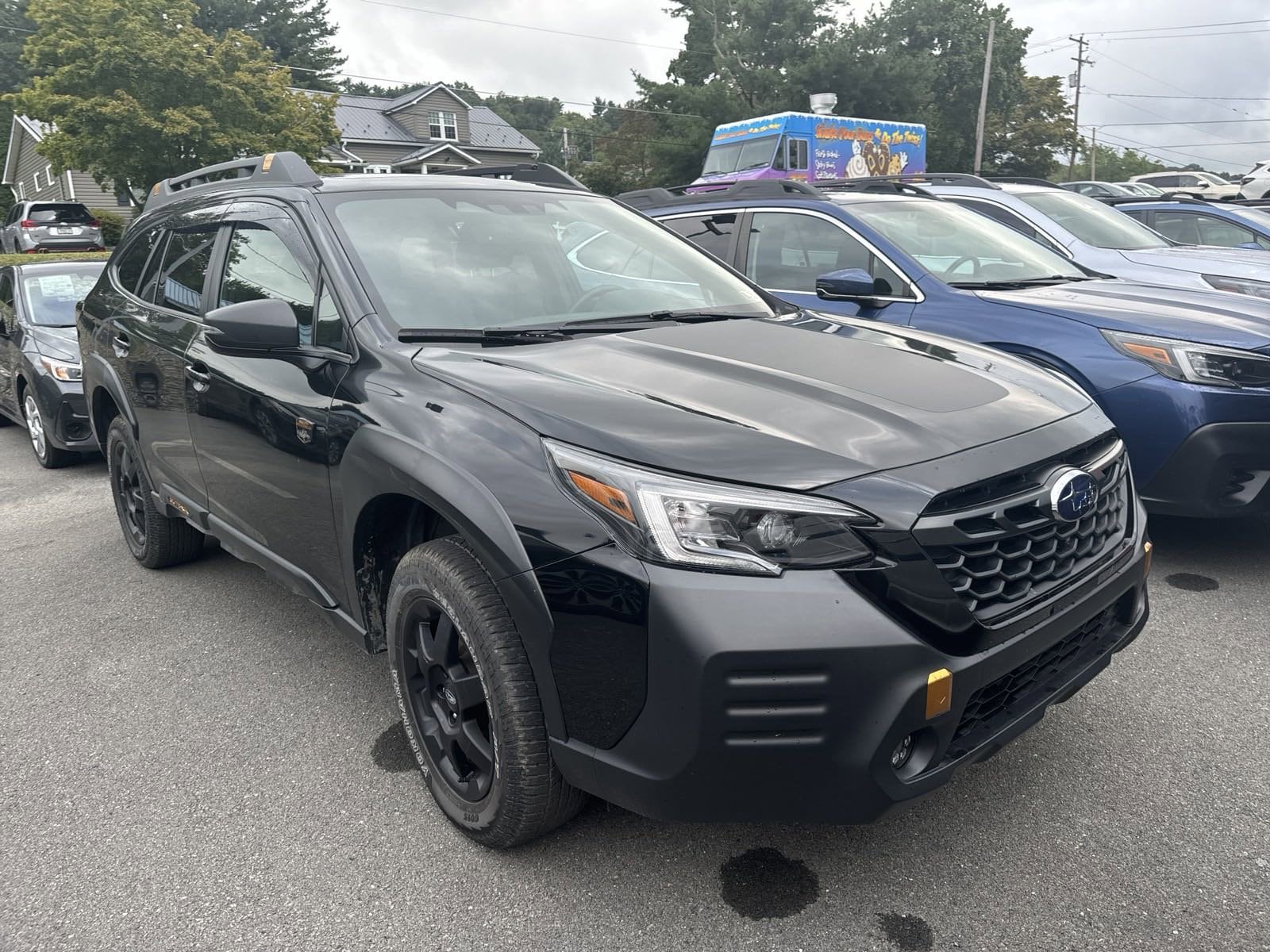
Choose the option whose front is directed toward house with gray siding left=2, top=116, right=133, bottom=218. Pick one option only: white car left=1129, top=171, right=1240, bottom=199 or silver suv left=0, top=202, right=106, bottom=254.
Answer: the silver suv

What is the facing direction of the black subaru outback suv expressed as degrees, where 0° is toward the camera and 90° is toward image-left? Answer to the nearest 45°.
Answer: approximately 315°

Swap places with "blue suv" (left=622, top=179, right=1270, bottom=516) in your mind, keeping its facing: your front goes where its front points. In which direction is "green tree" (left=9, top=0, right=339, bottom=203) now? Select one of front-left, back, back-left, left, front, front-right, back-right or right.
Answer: back

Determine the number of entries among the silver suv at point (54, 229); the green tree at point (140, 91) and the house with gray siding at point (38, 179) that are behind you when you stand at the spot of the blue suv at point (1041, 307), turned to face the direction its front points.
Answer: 3

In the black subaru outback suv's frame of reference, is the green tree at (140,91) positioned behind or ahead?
behind

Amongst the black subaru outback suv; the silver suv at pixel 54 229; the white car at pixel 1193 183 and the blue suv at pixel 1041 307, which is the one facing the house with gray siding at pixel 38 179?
the silver suv

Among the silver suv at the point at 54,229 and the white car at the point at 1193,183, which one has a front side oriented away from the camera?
the silver suv

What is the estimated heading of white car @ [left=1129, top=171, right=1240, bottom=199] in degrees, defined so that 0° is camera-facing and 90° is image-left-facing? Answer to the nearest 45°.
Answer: approximately 315°

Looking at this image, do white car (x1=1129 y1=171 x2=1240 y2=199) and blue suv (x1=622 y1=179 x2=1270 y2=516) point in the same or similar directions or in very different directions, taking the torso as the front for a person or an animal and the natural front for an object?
same or similar directions

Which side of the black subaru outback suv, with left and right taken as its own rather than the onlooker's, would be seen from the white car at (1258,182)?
left

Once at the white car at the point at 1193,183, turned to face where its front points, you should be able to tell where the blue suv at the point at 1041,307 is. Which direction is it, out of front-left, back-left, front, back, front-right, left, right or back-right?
front-right

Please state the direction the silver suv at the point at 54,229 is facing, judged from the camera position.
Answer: facing away from the viewer

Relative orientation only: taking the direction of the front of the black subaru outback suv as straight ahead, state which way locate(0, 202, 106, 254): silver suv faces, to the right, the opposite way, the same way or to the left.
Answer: the opposite way

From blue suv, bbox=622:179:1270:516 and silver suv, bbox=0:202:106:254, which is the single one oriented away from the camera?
the silver suv

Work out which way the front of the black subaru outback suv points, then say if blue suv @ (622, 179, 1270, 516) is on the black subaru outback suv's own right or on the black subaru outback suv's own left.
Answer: on the black subaru outback suv's own left

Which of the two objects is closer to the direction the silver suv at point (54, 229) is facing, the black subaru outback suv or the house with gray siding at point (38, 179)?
the house with gray siding

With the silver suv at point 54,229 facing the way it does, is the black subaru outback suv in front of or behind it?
behind
